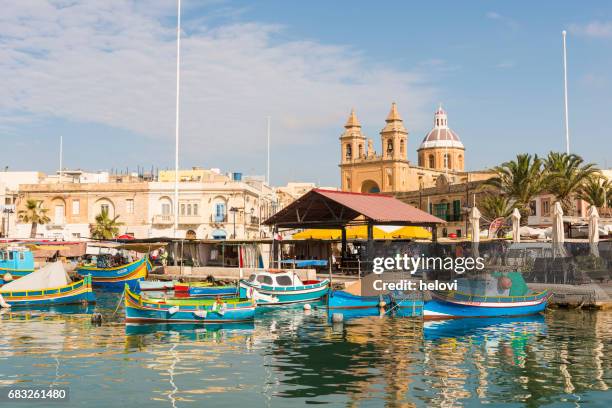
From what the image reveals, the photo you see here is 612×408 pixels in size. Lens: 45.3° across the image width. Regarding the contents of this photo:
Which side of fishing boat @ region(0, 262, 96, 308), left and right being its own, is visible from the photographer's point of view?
right

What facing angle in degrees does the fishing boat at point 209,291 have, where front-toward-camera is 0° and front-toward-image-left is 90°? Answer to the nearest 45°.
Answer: approximately 90°

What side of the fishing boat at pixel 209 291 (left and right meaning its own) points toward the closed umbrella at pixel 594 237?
back

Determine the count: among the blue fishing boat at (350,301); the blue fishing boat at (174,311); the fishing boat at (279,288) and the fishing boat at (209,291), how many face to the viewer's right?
1

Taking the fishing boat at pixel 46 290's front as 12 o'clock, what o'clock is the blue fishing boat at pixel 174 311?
The blue fishing boat is roughly at 2 o'clock from the fishing boat.

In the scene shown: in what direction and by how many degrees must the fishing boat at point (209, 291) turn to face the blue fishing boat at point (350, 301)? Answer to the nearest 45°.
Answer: approximately 135° to its left

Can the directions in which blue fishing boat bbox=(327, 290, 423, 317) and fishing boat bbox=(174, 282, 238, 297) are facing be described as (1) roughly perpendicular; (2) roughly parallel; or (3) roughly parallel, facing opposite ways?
roughly parallel

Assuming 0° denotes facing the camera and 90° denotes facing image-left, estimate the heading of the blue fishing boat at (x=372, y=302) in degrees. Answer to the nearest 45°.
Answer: approximately 90°

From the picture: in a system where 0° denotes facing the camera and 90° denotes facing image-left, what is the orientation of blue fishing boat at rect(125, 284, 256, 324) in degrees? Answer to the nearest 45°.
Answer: approximately 90°

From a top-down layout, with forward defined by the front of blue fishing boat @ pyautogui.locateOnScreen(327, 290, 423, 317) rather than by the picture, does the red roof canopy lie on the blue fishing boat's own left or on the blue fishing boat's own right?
on the blue fishing boat's own right

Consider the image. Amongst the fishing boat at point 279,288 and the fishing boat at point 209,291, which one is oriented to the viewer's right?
the fishing boat at point 279,288

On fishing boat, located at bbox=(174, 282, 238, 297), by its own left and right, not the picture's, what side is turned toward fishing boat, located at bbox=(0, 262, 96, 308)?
front

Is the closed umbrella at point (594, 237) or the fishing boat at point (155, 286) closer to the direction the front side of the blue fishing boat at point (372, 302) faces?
the fishing boat

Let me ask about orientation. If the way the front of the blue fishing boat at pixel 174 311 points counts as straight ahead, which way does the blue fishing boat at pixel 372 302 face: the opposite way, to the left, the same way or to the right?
the same way

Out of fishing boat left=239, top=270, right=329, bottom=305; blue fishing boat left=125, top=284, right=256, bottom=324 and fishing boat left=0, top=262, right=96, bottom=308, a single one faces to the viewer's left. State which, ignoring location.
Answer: the blue fishing boat

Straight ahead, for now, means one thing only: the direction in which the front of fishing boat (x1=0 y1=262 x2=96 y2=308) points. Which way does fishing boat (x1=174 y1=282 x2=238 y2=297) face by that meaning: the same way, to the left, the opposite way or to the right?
the opposite way

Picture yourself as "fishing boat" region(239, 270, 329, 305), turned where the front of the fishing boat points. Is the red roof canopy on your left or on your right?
on your right

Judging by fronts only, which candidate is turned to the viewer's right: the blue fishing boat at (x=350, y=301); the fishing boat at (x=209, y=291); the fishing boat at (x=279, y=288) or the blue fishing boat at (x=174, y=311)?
the fishing boat at (x=279, y=288)

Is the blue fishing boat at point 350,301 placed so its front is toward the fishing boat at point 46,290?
yes
